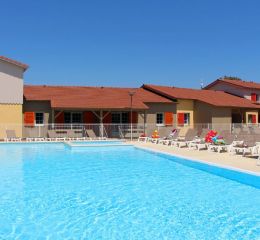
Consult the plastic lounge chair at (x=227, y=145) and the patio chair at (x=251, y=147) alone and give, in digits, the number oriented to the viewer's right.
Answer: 0

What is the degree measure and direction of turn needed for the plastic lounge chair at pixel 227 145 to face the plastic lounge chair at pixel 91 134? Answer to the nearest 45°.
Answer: approximately 90° to its right

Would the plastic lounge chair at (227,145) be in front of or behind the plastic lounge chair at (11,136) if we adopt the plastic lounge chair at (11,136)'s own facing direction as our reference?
in front

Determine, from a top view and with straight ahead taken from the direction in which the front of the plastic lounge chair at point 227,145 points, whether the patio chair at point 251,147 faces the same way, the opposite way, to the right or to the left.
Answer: the same way

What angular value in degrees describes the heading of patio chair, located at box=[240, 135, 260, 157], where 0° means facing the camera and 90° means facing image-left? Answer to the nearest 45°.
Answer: approximately 45°

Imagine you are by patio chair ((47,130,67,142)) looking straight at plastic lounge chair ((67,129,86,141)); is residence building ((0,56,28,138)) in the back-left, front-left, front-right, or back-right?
back-left

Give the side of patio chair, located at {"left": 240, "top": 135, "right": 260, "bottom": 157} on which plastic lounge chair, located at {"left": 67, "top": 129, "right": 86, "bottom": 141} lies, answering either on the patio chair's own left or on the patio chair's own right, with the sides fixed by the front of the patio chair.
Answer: on the patio chair's own right
